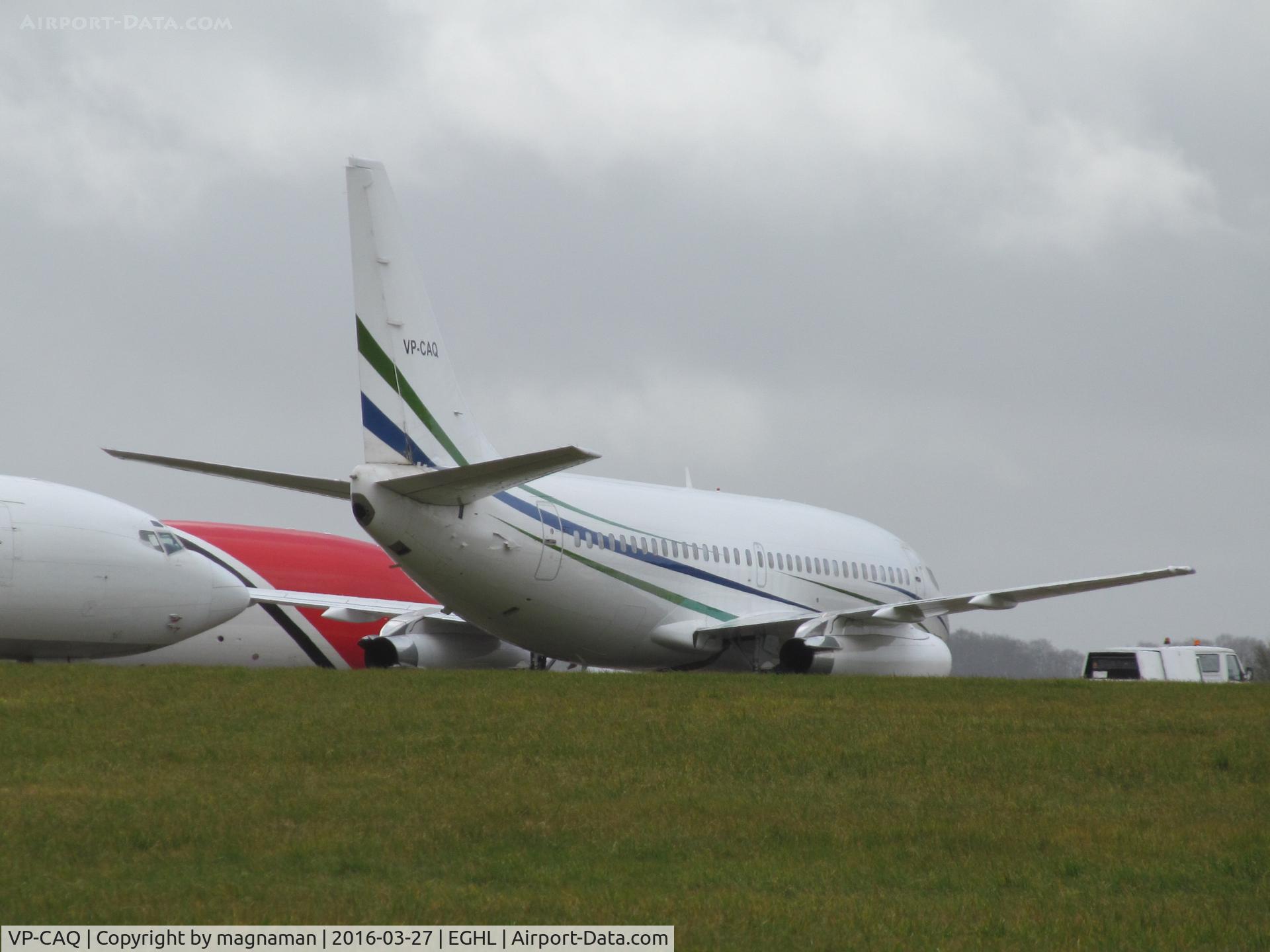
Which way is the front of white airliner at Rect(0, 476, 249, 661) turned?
to the viewer's right

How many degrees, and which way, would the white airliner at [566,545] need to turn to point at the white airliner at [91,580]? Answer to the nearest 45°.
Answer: approximately 135° to its left

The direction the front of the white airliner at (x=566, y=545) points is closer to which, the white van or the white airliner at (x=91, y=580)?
the white van

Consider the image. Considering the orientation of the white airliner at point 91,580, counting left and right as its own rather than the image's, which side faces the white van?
front

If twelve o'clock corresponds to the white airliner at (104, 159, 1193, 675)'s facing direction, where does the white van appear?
The white van is roughly at 12 o'clock from the white airliner.

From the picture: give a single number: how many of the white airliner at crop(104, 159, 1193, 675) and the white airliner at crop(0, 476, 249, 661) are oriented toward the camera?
0

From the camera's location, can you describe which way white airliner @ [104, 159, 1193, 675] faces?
facing away from the viewer and to the right of the viewer

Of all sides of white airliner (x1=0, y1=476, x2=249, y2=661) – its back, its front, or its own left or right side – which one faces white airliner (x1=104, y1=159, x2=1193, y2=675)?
front
